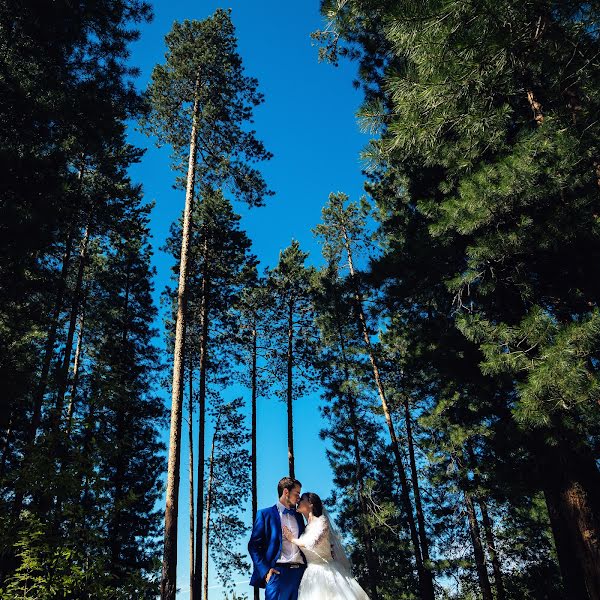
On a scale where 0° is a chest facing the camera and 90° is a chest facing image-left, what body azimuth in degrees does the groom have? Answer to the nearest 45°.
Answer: approximately 315°

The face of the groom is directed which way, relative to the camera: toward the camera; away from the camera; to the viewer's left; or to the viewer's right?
to the viewer's right

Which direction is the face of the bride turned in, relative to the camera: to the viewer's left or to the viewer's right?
to the viewer's left

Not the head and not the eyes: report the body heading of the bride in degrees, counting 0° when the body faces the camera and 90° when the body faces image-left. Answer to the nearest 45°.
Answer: approximately 90°

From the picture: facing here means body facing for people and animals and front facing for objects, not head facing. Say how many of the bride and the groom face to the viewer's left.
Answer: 1
